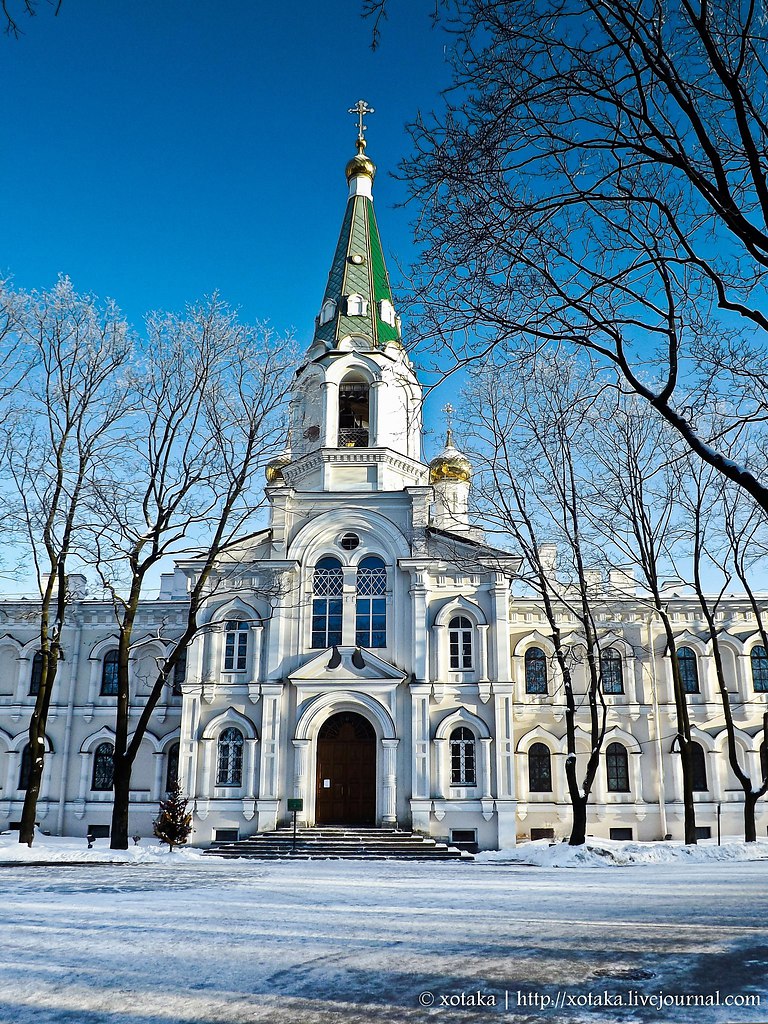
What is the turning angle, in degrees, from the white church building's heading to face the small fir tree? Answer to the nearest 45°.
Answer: approximately 45° to its right

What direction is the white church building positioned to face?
toward the camera
